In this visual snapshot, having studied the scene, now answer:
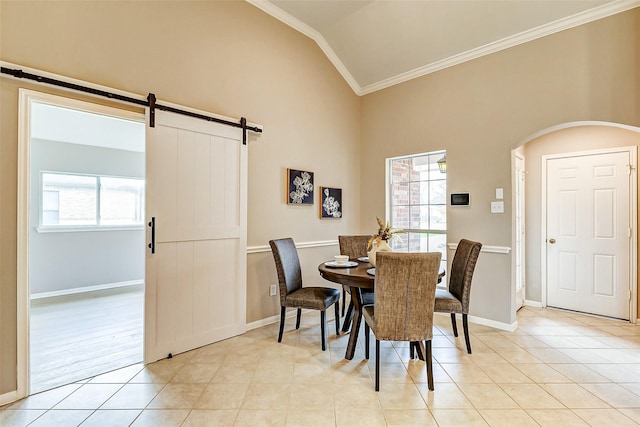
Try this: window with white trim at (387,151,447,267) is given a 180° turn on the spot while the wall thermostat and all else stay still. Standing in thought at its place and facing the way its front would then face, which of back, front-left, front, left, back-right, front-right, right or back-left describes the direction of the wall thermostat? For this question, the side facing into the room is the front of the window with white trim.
right

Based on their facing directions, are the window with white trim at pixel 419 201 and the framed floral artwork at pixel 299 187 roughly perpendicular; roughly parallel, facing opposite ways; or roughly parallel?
roughly perpendicular

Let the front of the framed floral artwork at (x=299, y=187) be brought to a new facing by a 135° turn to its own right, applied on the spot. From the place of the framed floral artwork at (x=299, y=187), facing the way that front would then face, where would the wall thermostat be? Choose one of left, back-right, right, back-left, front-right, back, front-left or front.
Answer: back

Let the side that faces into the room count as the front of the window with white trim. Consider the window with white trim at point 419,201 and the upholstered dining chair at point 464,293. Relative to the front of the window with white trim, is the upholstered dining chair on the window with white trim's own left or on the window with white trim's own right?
on the window with white trim's own left

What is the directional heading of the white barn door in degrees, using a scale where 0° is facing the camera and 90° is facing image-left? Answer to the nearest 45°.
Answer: approximately 315°

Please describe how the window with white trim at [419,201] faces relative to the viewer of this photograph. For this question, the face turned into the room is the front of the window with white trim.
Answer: facing the viewer and to the left of the viewer

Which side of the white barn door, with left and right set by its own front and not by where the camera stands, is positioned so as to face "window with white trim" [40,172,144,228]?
back

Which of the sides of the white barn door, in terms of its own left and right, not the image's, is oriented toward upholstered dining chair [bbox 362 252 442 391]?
front

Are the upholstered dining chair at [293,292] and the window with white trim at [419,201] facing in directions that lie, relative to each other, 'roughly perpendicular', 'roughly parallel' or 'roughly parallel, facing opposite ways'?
roughly perpendicular

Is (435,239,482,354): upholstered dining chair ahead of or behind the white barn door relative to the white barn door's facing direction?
ahead

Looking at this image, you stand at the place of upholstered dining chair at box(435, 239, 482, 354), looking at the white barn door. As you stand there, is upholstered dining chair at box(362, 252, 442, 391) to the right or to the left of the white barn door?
left

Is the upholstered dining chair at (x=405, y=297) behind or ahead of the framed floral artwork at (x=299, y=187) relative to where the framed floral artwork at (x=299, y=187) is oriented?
ahead

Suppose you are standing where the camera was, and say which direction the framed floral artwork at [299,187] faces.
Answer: facing the viewer and to the right of the viewer

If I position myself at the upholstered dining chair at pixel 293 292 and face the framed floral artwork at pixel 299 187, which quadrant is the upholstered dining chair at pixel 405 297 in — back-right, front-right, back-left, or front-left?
back-right
